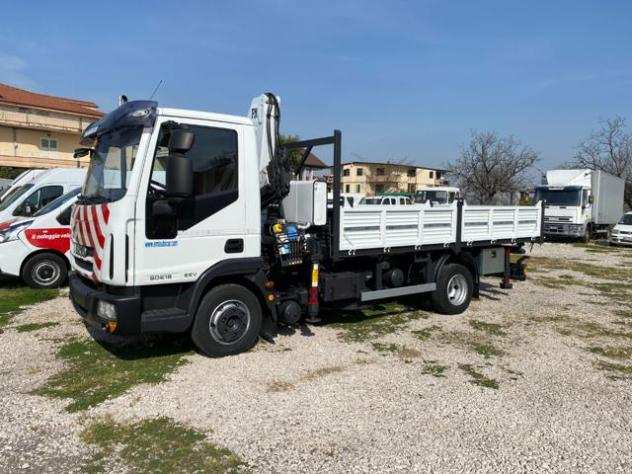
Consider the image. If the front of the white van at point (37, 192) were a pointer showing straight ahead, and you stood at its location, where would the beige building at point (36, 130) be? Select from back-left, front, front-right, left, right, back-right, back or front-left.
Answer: back-right

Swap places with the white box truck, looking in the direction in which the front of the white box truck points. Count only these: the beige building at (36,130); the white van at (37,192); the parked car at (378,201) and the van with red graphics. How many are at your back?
0

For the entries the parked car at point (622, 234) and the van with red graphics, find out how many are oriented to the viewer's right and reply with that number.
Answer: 0

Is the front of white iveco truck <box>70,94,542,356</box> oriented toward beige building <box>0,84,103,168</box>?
no

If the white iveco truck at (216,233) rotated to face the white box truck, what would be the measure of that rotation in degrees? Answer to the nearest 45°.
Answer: approximately 180°

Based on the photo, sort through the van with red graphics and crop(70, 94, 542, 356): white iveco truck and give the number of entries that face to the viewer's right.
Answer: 0

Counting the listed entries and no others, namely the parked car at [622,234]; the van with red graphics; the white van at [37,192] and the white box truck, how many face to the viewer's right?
0

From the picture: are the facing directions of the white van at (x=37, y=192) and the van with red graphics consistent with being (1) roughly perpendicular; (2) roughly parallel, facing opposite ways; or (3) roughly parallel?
roughly parallel

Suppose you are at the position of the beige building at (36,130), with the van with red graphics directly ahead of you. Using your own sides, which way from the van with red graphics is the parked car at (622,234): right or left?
left

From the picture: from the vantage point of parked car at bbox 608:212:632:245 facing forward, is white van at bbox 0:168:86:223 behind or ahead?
ahead

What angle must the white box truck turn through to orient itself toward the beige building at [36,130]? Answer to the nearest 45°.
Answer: approximately 45° to its right

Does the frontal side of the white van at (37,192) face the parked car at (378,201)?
no

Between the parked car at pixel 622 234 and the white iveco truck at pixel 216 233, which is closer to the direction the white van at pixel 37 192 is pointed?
the white iveco truck

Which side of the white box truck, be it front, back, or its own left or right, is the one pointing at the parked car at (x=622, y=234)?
left

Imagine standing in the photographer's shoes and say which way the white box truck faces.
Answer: facing the viewer and to the left of the viewer

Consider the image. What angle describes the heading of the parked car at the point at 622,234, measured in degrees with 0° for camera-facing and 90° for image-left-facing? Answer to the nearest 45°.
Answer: approximately 45°

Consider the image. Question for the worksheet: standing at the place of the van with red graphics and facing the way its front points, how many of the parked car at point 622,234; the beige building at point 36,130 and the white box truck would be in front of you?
0

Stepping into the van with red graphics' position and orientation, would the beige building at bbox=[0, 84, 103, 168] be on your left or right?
on your right

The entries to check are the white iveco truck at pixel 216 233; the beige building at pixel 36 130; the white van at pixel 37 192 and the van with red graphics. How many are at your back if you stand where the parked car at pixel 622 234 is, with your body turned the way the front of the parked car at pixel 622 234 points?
0

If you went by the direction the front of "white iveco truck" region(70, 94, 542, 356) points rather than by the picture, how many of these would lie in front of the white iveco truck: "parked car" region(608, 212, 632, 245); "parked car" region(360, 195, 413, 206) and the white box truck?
0

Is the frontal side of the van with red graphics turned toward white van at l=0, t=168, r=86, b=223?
no
